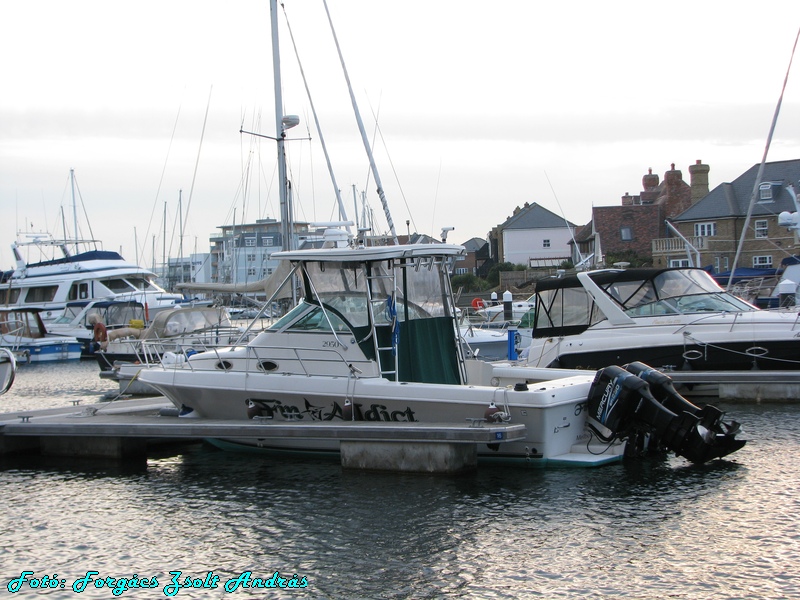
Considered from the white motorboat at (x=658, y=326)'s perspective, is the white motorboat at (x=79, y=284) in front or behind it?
behind

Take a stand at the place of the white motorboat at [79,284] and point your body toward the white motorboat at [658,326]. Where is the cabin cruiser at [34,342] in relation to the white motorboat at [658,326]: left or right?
right

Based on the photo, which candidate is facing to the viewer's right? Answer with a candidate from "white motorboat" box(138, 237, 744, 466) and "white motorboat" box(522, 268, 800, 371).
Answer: "white motorboat" box(522, 268, 800, 371)

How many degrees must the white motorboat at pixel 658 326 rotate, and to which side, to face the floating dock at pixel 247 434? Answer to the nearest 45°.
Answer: approximately 135° to its right

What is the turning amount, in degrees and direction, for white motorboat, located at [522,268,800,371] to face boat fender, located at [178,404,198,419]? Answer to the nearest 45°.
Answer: approximately 135° to its right

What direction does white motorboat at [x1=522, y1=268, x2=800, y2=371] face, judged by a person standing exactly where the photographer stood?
facing to the right of the viewer

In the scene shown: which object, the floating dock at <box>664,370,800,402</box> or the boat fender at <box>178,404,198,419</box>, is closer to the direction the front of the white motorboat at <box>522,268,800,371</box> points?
the floating dock

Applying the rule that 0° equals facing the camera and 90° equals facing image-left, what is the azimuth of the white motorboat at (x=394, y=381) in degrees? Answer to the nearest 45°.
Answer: approximately 135°
